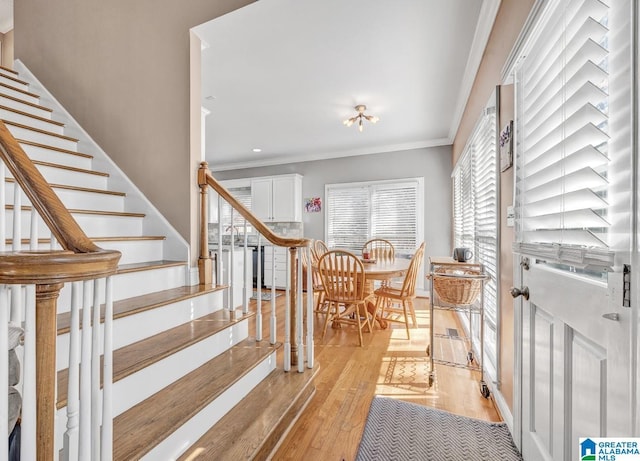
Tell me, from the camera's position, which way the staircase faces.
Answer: facing the viewer and to the right of the viewer

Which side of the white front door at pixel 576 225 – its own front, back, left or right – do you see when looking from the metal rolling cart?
right

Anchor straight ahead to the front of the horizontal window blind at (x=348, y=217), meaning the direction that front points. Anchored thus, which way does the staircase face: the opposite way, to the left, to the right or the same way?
to the left

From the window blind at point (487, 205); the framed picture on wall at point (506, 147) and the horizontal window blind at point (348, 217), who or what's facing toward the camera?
the horizontal window blind

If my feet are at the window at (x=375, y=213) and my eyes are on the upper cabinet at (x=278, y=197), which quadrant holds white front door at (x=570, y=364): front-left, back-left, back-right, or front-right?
back-left

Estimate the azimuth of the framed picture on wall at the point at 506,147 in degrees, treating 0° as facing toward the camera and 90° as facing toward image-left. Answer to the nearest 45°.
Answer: approximately 90°

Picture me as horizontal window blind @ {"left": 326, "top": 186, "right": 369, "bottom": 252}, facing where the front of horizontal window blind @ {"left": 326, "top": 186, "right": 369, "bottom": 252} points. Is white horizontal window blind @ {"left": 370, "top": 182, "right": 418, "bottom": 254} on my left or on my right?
on my left

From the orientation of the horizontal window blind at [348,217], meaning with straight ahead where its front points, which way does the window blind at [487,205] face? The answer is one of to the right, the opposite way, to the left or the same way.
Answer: to the right

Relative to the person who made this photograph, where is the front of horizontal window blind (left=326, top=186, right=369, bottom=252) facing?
facing the viewer

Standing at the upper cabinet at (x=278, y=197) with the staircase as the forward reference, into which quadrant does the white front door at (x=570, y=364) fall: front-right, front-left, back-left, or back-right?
front-left

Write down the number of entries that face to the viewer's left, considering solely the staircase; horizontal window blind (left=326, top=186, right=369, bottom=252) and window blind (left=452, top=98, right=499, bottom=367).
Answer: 1

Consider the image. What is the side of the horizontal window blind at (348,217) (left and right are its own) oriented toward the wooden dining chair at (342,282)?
front

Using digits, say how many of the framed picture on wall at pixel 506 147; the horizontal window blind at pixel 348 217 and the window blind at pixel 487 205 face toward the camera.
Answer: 1

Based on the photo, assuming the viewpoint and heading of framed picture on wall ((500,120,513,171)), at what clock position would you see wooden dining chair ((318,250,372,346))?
The wooden dining chair is roughly at 1 o'clock from the framed picture on wall.
